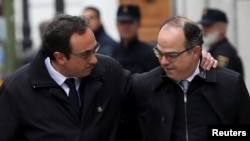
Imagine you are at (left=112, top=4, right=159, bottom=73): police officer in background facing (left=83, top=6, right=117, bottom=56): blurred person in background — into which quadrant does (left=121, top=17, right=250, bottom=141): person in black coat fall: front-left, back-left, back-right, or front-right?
back-left

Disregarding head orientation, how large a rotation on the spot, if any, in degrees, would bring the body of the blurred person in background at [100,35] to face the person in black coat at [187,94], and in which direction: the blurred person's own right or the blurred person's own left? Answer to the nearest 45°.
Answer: approximately 45° to the blurred person's own left

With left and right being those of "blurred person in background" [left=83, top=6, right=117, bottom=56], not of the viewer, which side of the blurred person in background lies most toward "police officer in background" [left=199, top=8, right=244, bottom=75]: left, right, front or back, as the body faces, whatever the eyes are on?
left

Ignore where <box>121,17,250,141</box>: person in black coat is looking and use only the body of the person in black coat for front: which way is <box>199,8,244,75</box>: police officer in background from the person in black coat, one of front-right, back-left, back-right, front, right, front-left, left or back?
back

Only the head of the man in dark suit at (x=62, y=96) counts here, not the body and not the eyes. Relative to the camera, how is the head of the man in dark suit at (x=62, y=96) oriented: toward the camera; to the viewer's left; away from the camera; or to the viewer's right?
to the viewer's right

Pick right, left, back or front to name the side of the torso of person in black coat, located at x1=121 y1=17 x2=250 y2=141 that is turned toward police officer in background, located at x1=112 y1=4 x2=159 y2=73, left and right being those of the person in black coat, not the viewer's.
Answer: back

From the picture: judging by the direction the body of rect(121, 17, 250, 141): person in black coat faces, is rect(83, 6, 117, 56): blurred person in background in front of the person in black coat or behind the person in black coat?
behind

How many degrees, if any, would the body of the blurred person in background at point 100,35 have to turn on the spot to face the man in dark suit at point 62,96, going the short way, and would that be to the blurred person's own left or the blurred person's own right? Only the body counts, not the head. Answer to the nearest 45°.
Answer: approximately 45° to the blurred person's own left
